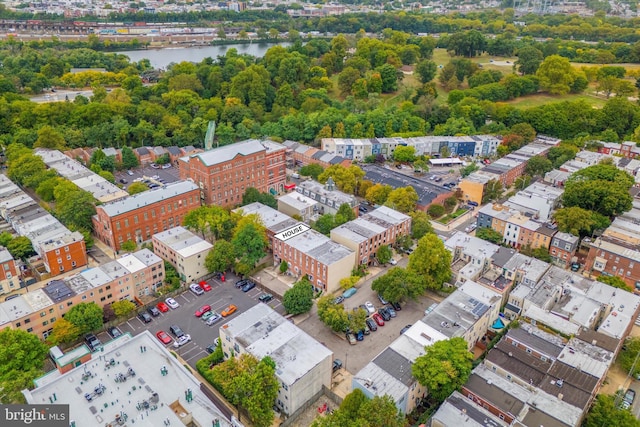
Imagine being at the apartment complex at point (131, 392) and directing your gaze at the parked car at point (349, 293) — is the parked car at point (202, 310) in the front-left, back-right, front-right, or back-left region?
front-left

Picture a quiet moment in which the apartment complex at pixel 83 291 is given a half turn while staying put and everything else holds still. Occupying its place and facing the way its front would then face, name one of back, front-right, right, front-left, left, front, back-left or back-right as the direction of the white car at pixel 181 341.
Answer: back

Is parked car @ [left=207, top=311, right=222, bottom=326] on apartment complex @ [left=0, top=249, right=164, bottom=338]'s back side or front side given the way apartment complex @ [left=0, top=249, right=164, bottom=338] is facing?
on the front side

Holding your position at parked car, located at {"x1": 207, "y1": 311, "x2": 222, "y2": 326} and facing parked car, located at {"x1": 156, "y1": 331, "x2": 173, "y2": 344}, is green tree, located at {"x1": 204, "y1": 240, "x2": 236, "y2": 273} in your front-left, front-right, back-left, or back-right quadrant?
back-right

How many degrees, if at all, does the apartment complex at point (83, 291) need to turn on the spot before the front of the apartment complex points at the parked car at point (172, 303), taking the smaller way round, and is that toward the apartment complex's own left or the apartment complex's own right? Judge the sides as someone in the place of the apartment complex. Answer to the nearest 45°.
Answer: approximately 45° to the apartment complex's own left

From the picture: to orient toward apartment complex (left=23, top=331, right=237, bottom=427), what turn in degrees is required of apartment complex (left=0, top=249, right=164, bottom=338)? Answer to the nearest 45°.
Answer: approximately 45° to its right

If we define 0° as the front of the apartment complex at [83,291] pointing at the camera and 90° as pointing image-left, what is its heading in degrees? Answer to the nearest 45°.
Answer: approximately 315°

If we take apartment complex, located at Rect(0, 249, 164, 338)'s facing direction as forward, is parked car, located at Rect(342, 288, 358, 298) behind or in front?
in front

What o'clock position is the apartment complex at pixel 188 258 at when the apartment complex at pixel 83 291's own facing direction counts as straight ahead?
the apartment complex at pixel 188 258 is roughly at 10 o'clock from the apartment complex at pixel 83 291.

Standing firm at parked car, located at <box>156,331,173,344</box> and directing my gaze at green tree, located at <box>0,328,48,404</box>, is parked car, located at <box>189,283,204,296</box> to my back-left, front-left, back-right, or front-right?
back-right

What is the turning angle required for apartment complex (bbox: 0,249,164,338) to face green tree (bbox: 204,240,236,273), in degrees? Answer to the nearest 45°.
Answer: approximately 45° to its left

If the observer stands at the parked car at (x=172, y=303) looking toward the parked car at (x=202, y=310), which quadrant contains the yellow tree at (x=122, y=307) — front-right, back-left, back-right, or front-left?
back-right

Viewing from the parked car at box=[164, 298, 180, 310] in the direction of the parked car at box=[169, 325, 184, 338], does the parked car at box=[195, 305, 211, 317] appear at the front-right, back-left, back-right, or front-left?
front-left

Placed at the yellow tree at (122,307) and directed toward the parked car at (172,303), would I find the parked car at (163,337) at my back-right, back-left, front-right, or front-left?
front-right
